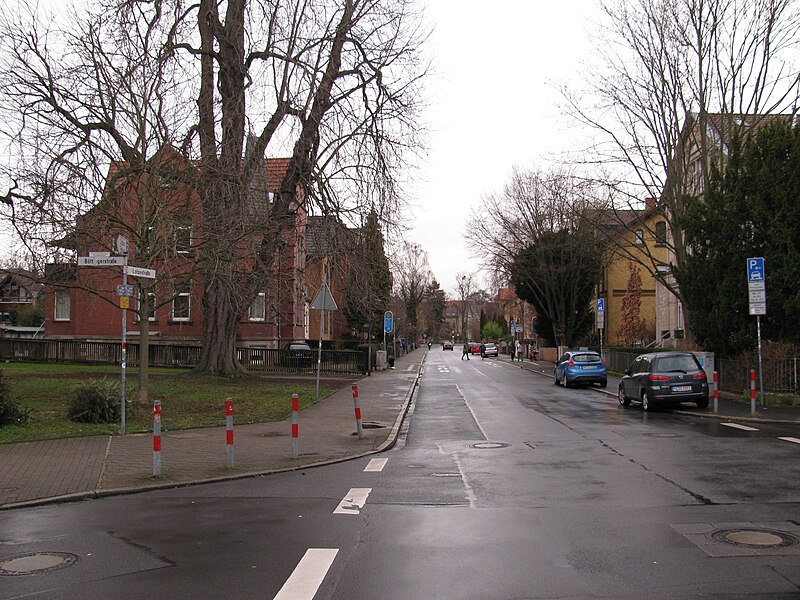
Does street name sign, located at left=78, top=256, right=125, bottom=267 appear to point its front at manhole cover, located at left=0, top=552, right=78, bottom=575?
yes

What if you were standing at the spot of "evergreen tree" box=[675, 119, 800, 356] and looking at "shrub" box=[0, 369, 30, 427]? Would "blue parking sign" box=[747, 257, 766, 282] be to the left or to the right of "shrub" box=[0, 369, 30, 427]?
left

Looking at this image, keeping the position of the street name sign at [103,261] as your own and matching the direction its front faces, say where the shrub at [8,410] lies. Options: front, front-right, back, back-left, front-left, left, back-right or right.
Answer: back-right

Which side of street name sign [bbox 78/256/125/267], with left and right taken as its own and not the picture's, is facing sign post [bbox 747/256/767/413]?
left

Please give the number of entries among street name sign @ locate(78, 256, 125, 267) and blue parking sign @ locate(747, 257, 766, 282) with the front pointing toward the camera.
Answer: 2

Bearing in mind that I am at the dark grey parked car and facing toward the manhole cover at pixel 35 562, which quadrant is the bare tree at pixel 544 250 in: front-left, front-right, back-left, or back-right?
back-right

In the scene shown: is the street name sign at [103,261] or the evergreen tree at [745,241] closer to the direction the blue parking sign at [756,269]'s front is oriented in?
the street name sign

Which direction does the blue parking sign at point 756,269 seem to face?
toward the camera

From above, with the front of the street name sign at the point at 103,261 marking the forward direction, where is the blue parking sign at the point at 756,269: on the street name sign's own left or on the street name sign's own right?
on the street name sign's own left

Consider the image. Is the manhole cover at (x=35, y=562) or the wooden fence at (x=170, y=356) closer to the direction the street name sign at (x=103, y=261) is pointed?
the manhole cover

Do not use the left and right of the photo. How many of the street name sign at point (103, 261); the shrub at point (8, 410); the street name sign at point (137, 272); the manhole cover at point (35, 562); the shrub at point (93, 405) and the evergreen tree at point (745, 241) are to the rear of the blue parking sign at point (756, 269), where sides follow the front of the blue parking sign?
1

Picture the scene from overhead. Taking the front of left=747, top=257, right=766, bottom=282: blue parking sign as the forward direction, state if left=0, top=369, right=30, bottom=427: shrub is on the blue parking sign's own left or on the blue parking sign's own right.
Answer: on the blue parking sign's own right

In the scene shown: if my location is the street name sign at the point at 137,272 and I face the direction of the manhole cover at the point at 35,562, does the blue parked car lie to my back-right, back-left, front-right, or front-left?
back-left

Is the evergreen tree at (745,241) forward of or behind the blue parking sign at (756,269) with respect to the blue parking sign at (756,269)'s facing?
behind

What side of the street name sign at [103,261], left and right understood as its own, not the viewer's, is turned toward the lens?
front
